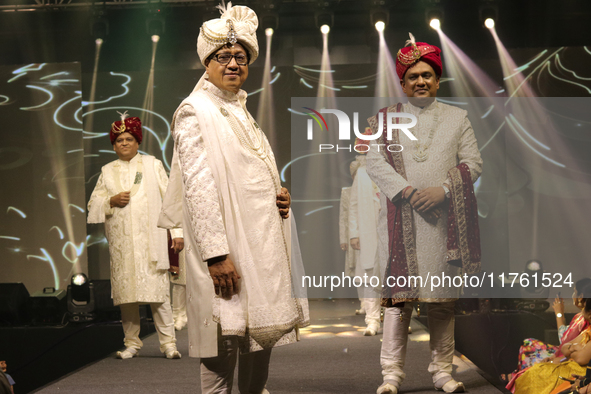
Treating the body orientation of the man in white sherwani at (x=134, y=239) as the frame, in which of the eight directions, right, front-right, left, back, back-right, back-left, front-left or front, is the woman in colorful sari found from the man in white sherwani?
front-left

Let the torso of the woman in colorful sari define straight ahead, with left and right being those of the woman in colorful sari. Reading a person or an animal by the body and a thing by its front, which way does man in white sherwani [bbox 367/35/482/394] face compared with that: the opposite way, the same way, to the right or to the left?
to the left

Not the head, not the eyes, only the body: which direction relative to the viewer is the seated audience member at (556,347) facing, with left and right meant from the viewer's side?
facing to the left of the viewer

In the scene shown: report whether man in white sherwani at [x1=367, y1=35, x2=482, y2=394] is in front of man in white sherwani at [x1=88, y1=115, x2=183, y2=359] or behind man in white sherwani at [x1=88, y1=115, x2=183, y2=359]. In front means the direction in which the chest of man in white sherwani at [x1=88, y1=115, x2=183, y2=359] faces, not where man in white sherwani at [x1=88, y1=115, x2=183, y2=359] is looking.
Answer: in front

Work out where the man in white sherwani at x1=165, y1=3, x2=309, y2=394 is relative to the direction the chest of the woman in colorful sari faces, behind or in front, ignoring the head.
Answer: in front

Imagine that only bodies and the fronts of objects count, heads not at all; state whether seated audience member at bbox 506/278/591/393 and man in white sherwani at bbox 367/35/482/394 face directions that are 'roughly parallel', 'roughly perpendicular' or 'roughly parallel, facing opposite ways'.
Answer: roughly perpendicular

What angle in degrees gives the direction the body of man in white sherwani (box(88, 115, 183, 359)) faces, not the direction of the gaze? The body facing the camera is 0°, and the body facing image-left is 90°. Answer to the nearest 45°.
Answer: approximately 0°

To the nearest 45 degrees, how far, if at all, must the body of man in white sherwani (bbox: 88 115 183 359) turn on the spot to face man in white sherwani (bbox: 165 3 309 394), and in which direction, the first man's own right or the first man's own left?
0° — they already face them

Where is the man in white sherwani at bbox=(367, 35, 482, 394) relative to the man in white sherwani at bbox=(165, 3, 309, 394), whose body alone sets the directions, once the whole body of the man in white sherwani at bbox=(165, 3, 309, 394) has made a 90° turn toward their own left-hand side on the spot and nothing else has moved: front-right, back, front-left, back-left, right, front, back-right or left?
front
